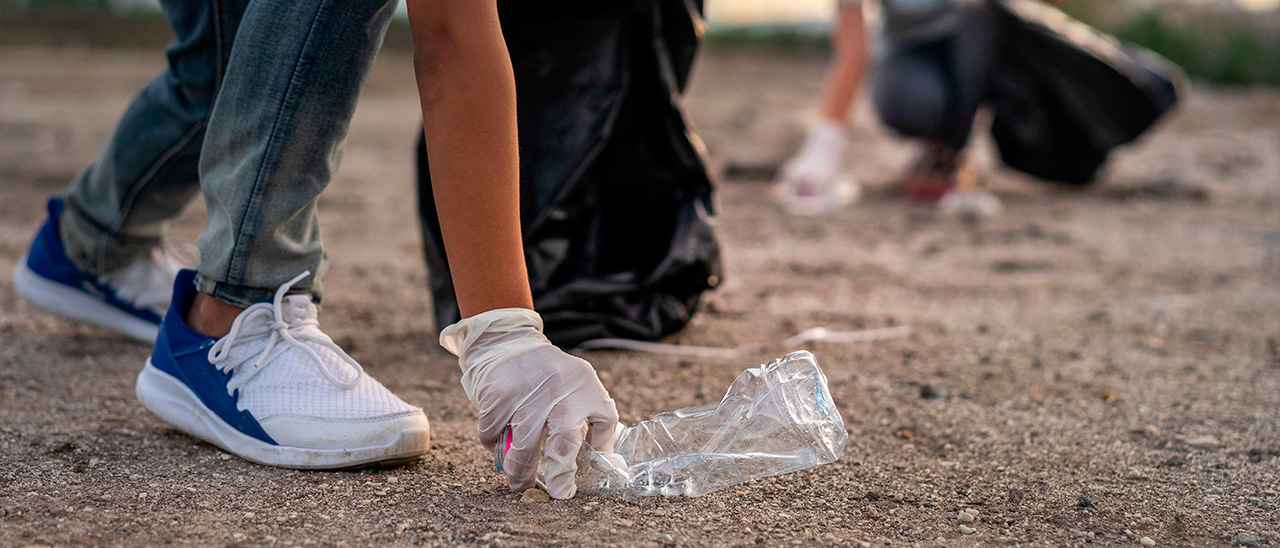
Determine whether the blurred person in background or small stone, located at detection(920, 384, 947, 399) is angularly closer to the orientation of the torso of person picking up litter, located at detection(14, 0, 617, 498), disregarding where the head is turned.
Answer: the small stone

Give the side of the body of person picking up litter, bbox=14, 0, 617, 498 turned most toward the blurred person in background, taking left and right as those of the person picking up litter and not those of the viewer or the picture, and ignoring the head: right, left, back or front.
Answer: left

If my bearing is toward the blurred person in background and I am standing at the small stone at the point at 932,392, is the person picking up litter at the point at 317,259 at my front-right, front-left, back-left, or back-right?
back-left

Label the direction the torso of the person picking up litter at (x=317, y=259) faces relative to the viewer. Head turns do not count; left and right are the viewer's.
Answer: facing the viewer and to the right of the viewer

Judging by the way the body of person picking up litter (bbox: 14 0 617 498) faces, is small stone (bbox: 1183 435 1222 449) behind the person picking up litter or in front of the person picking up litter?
in front

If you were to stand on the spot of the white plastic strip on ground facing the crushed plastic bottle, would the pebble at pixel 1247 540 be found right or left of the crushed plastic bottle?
left

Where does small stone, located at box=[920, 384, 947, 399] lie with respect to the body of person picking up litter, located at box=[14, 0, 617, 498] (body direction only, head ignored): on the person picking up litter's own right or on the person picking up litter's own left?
on the person picking up litter's own left

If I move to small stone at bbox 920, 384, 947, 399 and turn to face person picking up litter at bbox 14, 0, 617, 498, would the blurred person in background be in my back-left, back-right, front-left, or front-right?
back-right

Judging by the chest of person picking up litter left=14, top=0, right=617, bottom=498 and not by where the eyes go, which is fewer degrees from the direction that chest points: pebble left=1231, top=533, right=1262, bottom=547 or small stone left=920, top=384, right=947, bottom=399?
the pebble

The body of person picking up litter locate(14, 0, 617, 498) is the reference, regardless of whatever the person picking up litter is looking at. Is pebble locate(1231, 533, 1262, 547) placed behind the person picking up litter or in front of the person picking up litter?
in front

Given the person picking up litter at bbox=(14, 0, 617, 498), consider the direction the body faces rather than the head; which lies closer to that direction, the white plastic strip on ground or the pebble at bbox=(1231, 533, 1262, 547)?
the pebble
